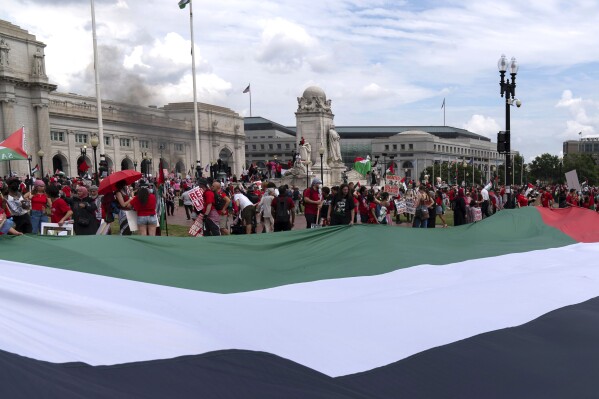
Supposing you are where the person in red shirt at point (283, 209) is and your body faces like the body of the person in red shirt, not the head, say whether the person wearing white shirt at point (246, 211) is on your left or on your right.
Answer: on your left

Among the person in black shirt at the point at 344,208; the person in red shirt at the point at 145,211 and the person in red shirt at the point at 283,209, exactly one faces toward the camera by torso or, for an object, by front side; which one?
the person in black shirt

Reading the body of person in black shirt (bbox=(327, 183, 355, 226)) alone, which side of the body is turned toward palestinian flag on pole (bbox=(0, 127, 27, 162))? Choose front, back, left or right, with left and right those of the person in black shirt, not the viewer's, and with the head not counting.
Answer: right

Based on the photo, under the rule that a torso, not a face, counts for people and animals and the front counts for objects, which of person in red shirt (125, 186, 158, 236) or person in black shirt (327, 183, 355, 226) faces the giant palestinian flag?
the person in black shirt

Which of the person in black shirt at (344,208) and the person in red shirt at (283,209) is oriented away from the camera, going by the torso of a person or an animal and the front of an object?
the person in red shirt

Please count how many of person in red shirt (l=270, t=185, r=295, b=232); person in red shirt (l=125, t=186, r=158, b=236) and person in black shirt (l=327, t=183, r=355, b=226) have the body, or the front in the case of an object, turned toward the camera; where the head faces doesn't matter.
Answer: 1

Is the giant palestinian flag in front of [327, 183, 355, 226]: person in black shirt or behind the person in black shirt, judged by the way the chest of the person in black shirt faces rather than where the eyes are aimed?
in front

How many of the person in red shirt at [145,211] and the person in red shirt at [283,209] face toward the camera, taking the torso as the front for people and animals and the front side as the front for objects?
0

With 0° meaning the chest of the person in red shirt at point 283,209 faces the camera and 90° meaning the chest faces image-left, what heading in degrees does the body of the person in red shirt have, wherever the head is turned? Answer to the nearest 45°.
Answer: approximately 180°

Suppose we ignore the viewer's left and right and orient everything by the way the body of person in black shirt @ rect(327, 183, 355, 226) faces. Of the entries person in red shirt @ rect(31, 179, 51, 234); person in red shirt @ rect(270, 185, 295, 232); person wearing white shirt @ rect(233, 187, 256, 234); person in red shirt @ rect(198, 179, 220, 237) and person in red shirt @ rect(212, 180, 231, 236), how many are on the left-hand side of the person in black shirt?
0

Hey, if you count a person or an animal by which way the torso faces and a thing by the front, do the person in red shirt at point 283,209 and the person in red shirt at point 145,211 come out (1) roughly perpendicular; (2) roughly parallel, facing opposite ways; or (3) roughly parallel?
roughly parallel

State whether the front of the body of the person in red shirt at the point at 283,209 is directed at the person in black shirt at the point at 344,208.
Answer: no

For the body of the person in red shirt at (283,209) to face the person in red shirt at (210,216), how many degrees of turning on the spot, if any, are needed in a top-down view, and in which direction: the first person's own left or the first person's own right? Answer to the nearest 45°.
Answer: approximately 135° to the first person's own left

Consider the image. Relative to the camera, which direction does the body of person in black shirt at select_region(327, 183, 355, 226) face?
toward the camera
